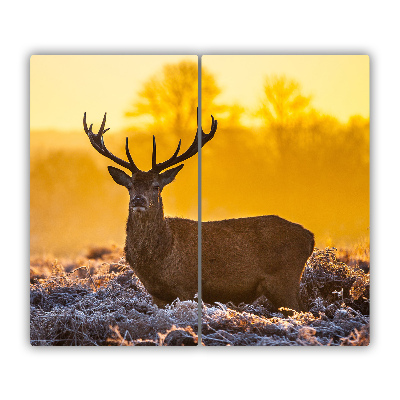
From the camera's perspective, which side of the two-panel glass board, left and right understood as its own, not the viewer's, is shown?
front
